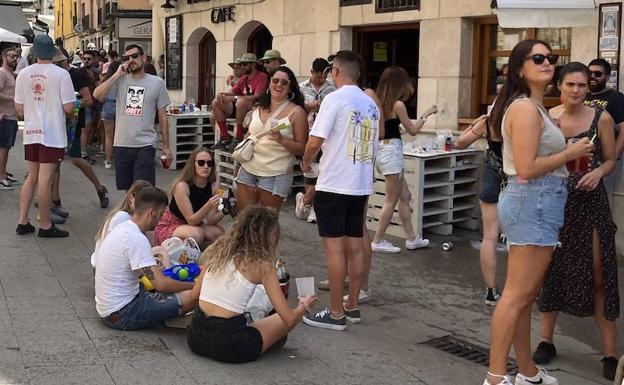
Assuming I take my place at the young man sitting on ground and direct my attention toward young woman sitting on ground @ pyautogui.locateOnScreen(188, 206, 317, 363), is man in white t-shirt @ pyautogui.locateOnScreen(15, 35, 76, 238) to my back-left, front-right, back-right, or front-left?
back-left

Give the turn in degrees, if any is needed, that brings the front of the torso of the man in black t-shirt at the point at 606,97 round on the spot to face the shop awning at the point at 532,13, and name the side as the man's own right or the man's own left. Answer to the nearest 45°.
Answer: approximately 90° to the man's own right

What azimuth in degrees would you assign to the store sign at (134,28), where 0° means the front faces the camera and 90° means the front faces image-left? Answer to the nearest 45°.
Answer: approximately 0°

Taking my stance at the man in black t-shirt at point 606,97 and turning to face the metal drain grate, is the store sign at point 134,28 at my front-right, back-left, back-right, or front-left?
back-right

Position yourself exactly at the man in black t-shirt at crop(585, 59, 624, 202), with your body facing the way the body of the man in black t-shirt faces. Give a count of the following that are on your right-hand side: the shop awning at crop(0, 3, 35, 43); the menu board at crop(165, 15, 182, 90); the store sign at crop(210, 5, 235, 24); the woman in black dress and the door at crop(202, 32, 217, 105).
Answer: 4

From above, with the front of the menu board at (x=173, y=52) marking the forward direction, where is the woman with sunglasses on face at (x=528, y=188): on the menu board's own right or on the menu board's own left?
on the menu board's own left

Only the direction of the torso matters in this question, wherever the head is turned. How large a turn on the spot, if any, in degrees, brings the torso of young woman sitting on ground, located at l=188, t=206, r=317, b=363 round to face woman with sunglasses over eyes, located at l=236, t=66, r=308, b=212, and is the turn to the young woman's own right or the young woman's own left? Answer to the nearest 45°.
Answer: approximately 45° to the young woman's own left

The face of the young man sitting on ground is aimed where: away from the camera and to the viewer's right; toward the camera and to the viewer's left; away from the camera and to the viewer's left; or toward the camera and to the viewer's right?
away from the camera and to the viewer's right

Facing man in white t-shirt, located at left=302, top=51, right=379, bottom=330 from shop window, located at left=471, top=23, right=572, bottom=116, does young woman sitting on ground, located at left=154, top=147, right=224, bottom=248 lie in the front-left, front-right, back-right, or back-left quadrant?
front-right

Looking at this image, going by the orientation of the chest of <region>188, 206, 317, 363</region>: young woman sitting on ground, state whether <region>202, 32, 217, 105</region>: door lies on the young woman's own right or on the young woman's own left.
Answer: on the young woman's own left

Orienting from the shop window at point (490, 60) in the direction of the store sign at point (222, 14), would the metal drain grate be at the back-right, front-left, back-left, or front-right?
back-left

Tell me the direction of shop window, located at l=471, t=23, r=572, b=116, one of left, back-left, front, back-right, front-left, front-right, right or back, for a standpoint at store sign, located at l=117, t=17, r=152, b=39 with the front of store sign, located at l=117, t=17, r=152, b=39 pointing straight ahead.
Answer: front

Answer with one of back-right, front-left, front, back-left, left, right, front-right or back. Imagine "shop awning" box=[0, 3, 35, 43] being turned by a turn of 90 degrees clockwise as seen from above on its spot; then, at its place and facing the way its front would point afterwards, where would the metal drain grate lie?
front-left

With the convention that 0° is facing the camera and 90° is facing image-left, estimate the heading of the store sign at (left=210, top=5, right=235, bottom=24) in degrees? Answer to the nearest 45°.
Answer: approximately 45°

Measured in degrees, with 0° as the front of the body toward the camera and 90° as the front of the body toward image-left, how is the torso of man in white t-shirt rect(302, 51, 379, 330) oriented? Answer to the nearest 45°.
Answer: approximately 135°
